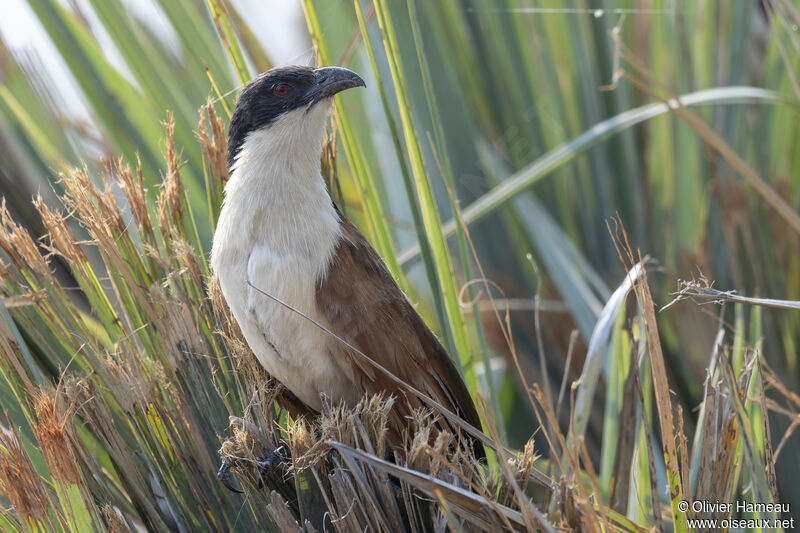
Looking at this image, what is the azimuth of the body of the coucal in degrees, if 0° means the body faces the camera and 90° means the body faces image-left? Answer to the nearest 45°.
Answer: approximately 45°
